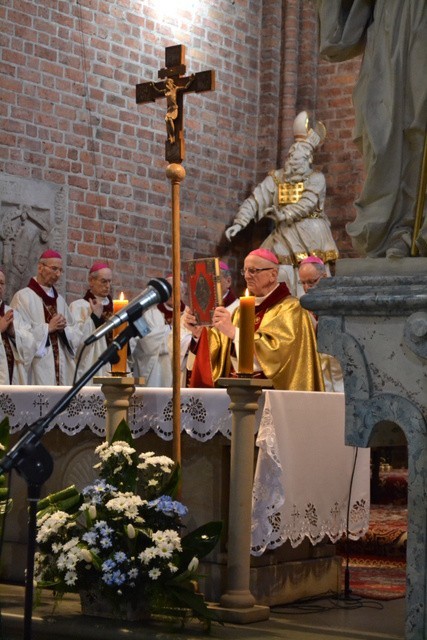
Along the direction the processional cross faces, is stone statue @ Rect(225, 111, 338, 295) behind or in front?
behind

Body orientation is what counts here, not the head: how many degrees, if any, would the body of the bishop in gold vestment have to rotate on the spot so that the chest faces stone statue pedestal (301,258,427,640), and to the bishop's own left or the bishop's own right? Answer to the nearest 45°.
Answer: approximately 45° to the bishop's own left

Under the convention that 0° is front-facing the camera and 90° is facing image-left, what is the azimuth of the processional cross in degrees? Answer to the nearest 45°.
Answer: approximately 45°

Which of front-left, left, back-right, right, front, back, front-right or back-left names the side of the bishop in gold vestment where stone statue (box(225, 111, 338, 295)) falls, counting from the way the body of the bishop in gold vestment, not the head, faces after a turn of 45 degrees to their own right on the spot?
right

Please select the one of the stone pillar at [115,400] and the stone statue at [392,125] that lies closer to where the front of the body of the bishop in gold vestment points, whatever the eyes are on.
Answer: the stone pillar

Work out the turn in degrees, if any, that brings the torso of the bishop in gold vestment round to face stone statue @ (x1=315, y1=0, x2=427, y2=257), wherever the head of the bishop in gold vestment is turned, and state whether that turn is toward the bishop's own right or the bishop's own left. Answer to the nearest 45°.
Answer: approximately 45° to the bishop's own left

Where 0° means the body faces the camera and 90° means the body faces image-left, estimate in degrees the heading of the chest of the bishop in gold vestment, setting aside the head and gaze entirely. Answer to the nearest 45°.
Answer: approximately 45°
